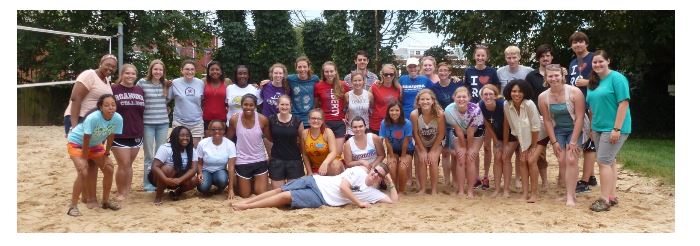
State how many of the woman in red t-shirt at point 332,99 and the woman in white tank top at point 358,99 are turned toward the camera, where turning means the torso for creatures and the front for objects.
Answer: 2

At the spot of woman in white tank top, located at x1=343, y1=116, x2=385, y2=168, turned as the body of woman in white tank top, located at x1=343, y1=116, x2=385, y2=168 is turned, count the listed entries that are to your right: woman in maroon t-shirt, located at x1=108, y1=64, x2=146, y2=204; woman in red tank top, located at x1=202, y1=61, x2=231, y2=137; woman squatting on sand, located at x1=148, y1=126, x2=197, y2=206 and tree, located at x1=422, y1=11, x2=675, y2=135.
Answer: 3

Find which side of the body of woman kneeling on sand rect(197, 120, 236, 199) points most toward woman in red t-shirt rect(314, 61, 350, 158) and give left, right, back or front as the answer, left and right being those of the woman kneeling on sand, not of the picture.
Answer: left

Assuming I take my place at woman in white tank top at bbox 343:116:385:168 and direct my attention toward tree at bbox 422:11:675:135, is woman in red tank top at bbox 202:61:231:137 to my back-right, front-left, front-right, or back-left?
back-left

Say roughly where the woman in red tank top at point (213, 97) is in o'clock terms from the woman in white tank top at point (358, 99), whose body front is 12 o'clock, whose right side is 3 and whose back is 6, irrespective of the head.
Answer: The woman in red tank top is roughly at 3 o'clock from the woman in white tank top.
